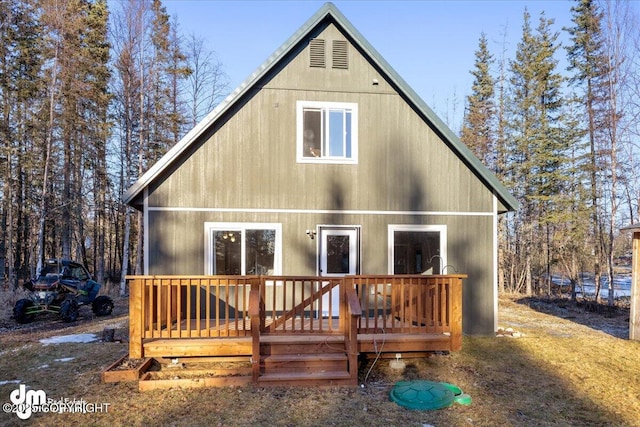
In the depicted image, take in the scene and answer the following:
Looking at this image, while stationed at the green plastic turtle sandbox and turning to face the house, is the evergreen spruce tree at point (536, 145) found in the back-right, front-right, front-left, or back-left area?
front-right

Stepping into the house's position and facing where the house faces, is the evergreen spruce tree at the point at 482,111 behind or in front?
behind

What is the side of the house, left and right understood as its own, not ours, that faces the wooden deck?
front

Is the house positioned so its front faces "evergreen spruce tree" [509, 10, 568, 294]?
no

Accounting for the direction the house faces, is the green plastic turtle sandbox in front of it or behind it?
in front

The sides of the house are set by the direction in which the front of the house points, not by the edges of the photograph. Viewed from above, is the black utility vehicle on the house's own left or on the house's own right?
on the house's own right

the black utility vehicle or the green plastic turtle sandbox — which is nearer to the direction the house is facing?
the green plastic turtle sandbox

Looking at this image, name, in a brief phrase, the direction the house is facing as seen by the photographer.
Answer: facing the viewer

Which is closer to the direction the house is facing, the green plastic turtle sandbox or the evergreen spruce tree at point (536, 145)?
the green plastic turtle sandbox

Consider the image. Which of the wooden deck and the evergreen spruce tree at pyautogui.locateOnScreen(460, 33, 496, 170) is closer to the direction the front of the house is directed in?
the wooden deck
